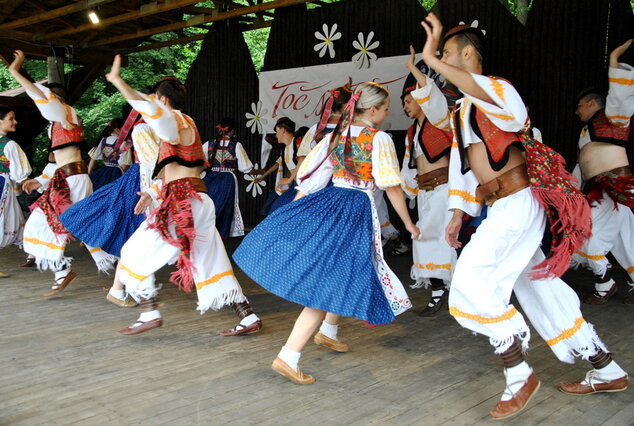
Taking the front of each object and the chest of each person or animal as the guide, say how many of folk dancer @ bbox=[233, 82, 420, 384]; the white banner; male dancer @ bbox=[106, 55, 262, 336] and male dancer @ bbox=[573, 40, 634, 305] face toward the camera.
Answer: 1

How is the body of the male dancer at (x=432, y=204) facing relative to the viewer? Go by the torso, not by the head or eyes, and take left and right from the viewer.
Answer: facing the viewer and to the left of the viewer

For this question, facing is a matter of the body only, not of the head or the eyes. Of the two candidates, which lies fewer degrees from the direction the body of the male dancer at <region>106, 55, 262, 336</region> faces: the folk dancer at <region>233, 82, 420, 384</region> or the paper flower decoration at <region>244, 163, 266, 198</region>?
the paper flower decoration

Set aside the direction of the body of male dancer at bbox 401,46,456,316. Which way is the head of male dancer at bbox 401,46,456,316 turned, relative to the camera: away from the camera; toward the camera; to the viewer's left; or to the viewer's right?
to the viewer's left

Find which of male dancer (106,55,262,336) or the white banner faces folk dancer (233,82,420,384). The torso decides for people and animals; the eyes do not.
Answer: the white banner

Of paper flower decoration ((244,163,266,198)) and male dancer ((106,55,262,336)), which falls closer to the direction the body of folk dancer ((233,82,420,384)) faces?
the paper flower decoration

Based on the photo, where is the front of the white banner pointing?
toward the camera

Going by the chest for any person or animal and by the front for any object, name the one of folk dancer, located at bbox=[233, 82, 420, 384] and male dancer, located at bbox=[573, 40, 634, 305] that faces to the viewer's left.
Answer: the male dancer

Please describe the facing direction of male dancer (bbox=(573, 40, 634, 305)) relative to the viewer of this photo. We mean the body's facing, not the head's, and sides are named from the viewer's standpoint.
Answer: facing to the left of the viewer

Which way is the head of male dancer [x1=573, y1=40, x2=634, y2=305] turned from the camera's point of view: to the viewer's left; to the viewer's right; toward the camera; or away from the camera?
to the viewer's left

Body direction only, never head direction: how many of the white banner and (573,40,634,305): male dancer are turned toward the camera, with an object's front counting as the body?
1

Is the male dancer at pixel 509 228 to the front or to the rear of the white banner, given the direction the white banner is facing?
to the front

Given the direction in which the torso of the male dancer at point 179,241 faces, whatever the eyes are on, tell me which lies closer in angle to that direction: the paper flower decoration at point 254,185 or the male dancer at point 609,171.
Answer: the paper flower decoration

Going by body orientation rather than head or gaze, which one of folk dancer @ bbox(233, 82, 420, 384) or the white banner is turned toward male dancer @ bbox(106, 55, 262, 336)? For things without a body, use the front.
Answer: the white banner
